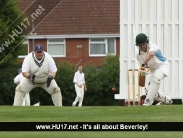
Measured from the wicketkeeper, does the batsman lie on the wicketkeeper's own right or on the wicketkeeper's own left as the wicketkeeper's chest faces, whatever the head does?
on the wicketkeeper's own left

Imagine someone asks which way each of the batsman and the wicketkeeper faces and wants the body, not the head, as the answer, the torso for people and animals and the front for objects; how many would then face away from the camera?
0

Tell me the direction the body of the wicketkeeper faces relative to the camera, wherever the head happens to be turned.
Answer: toward the camera
